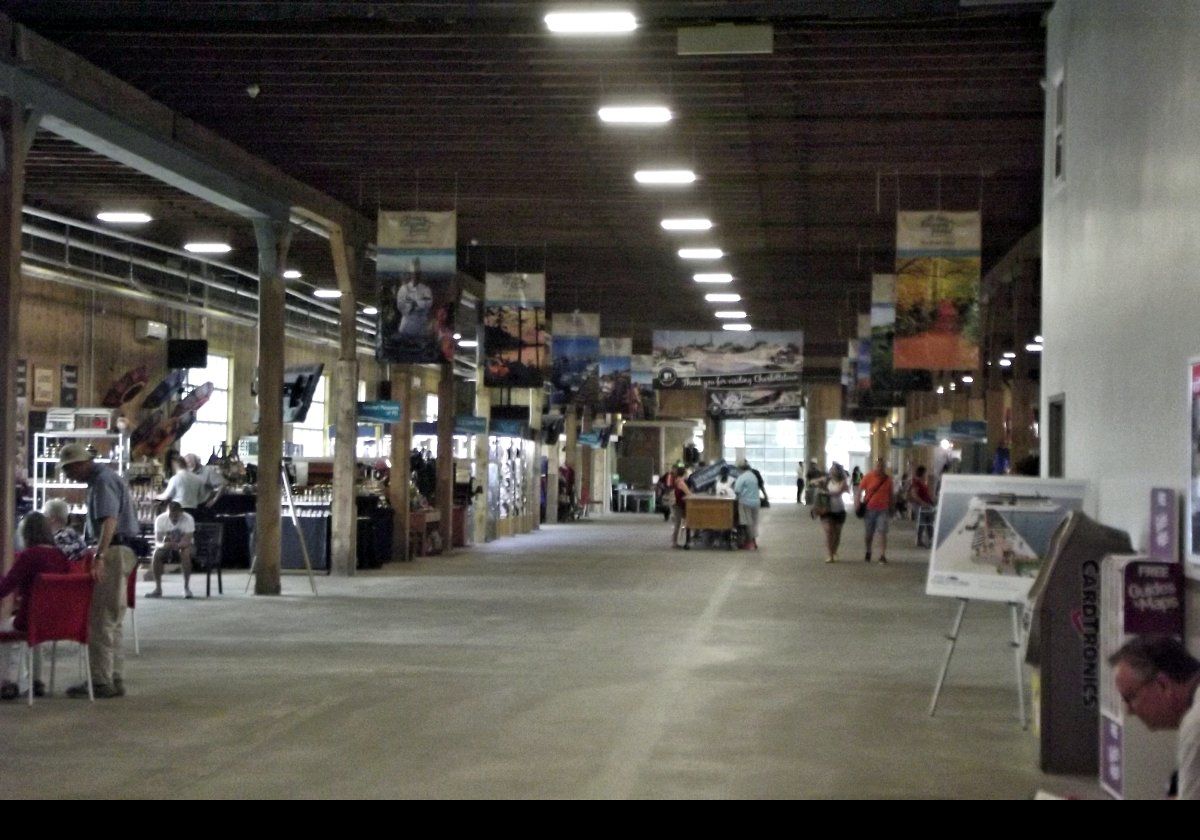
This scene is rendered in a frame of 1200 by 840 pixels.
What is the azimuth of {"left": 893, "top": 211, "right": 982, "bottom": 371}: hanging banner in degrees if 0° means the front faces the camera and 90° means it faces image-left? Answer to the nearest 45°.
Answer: approximately 0°

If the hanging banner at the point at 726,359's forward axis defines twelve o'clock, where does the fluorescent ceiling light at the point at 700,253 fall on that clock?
The fluorescent ceiling light is roughly at 12 o'clock from the hanging banner.

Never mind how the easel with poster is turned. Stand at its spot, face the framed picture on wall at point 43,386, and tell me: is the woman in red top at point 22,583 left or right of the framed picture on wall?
left

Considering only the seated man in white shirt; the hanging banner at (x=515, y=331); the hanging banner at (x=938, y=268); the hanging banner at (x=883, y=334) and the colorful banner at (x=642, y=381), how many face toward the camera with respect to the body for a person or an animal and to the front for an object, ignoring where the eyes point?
5

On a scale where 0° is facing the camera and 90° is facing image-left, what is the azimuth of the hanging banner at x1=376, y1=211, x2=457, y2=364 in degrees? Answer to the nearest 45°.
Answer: approximately 0°

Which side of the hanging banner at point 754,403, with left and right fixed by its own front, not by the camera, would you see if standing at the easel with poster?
front

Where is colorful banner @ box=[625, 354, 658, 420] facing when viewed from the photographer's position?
facing the viewer

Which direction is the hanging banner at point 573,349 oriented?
toward the camera

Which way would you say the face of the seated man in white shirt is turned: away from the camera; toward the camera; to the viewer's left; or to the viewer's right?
toward the camera

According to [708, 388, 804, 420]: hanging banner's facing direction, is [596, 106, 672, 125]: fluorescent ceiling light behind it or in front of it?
in front

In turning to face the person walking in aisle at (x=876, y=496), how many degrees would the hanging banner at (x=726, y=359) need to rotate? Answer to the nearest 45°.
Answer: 0° — it already faces them

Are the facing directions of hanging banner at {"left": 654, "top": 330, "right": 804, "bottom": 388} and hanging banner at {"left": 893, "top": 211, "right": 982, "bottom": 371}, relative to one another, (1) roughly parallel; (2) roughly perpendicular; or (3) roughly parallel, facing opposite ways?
roughly parallel

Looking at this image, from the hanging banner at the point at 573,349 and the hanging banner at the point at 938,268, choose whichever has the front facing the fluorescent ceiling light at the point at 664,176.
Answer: the hanging banner at the point at 573,349

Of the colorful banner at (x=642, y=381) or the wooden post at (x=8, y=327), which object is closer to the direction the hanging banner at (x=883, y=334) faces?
the wooden post

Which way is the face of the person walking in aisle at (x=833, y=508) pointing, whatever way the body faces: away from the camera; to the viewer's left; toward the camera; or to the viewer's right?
toward the camera

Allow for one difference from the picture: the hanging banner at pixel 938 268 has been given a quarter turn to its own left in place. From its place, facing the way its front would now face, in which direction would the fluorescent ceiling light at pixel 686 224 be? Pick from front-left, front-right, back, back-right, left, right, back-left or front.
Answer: back-left

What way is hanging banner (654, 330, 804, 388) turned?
toward the camera

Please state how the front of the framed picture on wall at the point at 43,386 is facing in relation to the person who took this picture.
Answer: facing the viewer and to the right of the viewer
